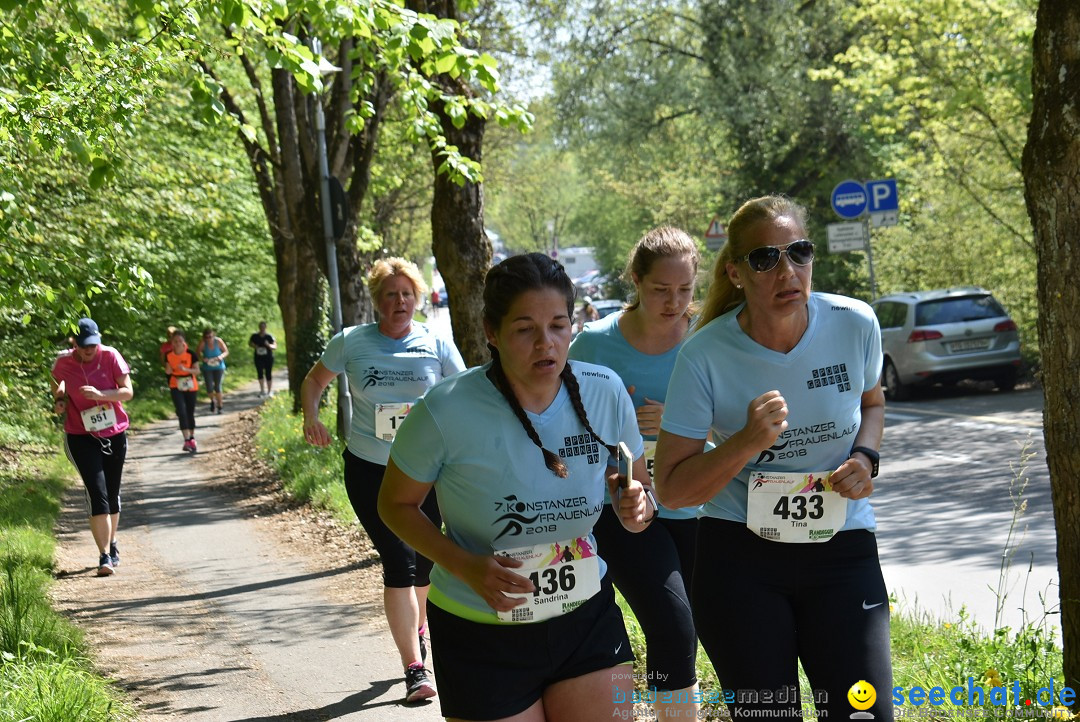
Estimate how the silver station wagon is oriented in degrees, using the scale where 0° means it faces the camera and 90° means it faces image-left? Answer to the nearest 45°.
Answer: approximately 135°

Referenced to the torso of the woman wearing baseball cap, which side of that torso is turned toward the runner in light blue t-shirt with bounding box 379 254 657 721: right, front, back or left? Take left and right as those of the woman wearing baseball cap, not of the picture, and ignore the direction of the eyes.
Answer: front

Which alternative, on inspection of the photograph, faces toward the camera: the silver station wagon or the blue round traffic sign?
the blue round traffic sign

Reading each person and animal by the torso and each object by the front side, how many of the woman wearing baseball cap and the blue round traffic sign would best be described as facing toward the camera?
2

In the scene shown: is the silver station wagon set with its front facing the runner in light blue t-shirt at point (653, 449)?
no

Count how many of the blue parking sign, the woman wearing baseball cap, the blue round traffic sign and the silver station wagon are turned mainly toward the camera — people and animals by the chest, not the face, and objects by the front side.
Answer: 3

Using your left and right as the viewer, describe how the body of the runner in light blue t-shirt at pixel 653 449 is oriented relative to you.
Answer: facing the viewer and to the right of the viewer

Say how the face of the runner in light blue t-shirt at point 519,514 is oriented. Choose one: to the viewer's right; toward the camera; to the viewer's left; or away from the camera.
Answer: toward the camera

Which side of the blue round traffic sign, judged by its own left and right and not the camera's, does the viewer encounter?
front

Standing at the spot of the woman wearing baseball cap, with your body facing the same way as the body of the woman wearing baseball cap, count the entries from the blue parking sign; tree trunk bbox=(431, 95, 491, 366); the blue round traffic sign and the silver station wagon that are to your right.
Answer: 0

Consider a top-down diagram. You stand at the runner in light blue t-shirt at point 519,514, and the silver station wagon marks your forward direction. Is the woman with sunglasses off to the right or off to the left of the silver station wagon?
right

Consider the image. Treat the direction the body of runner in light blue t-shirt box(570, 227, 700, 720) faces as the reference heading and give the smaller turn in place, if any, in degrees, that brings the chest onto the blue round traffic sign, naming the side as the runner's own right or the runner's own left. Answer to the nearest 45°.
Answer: approximately 135° to the runner's own left

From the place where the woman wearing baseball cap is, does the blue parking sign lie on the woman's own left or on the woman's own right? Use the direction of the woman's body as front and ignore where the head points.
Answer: on the woman's own left

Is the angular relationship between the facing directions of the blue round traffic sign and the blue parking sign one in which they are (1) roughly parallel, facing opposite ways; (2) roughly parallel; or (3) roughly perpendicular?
roughly parallel

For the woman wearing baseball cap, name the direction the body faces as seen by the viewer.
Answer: toward the camera

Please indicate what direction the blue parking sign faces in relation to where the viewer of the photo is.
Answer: facing the viewer

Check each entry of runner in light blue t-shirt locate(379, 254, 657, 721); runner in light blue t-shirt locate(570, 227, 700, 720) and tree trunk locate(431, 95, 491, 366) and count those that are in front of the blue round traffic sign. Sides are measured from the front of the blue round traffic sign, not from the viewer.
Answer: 3

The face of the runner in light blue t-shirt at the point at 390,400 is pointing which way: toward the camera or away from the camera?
toward the camera

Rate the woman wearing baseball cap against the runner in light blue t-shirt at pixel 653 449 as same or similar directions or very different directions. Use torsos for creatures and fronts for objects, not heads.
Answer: same or similar directions
